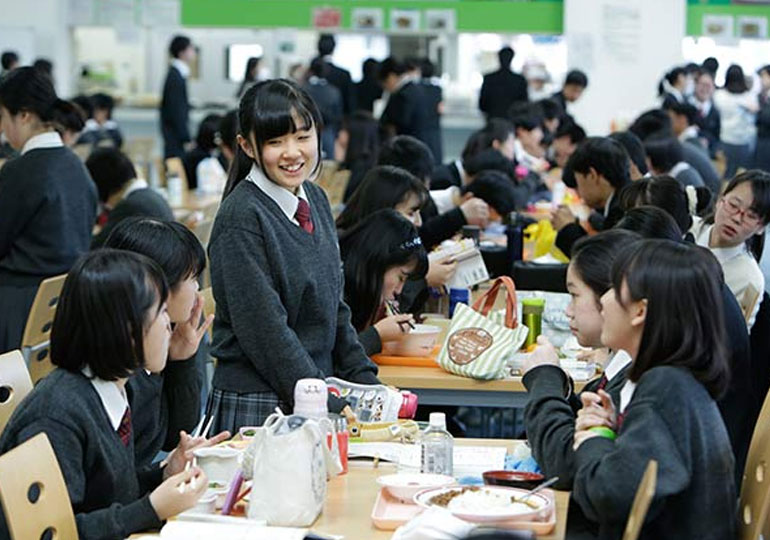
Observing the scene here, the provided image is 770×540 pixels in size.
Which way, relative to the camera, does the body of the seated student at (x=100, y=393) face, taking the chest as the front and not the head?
to the viewer's right

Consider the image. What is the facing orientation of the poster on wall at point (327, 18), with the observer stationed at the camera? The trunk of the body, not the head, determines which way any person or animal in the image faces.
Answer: facing the viewer

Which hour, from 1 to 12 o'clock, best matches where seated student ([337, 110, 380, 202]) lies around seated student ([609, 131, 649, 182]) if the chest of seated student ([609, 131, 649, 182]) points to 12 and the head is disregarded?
seated student ([337, 110, 380, 202]) is roughly at 2 o'clock from seated student ([609, 131, 649, 182]).

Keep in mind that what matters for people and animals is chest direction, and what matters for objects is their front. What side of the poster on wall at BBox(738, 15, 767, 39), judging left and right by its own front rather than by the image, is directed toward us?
front

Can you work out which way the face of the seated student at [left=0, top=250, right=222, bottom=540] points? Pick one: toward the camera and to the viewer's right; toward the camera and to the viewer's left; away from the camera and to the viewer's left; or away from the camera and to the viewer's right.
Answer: away from the camera and to the viewer's right

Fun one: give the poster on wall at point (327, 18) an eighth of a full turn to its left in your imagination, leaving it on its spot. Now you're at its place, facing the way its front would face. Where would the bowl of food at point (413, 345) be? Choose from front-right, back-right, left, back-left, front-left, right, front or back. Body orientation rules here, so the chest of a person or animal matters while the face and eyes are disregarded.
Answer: front-right

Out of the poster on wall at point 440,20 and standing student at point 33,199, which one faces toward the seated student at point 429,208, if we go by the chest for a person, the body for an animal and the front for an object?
the poster on wall

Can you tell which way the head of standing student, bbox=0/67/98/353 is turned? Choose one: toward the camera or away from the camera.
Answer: away from the camera

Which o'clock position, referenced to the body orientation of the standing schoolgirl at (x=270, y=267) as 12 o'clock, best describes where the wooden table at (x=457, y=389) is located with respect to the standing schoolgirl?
The wooden table is roughly at 9 o'clock from the standing schoolgirl.

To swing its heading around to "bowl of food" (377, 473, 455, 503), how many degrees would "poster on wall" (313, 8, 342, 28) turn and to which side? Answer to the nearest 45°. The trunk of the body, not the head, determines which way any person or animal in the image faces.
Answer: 0° — it already faces it

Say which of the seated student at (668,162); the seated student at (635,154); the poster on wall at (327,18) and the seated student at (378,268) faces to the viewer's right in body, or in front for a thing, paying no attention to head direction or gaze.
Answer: the seated student at (378,268)
